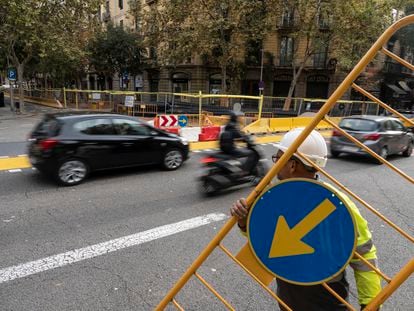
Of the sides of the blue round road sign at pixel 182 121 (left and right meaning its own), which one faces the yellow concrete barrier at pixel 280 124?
left

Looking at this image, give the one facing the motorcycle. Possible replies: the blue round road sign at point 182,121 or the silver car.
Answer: the blue round road sign

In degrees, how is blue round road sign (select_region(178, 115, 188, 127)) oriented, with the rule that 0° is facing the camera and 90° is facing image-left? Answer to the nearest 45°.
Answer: approximately 0°

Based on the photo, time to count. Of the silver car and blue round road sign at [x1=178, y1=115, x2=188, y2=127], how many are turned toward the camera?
1

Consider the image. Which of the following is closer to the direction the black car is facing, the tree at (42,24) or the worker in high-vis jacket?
the tree
